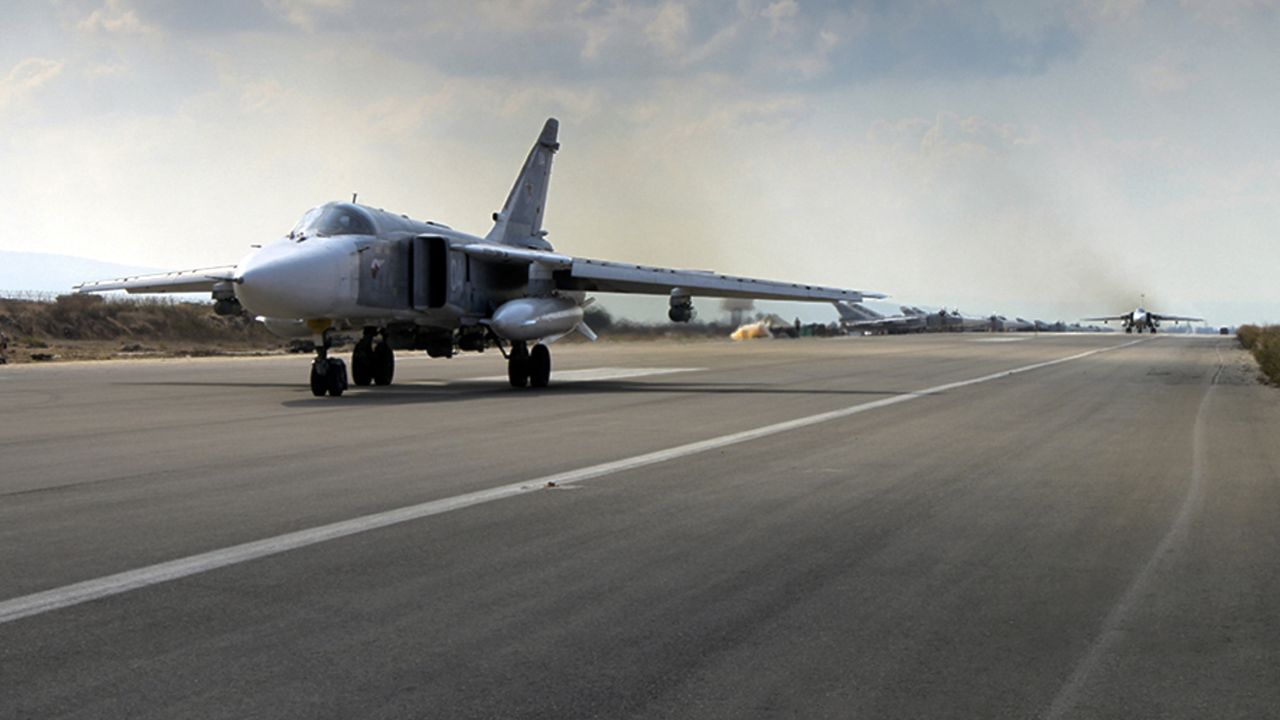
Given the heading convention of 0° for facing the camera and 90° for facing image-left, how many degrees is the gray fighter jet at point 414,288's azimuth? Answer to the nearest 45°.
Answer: approximately 45°
